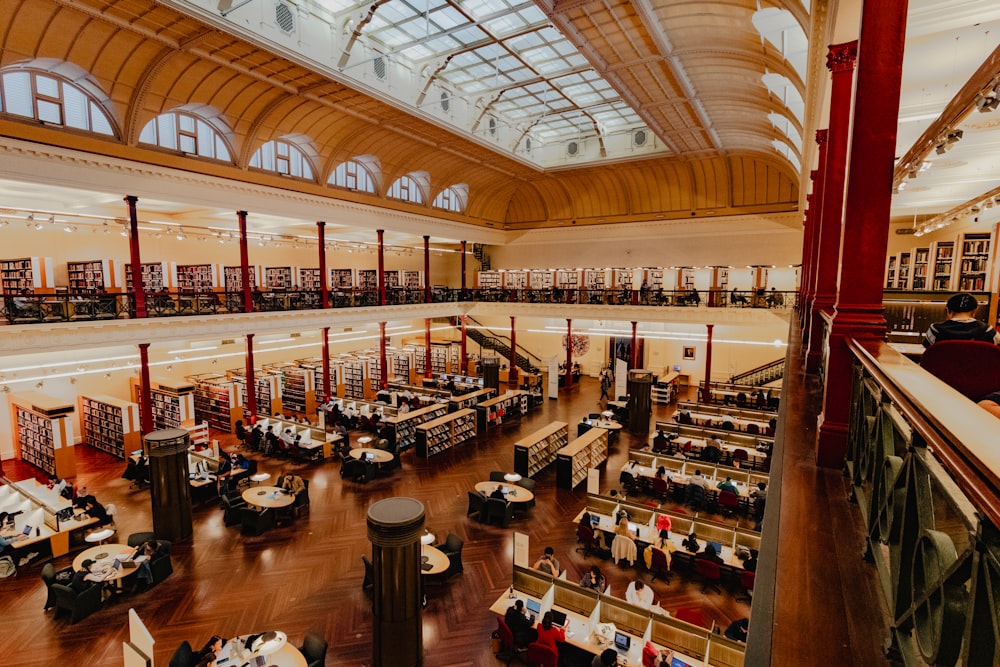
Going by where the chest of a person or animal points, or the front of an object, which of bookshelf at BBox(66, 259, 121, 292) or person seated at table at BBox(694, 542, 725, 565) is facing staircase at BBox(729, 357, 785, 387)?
the person seated at table

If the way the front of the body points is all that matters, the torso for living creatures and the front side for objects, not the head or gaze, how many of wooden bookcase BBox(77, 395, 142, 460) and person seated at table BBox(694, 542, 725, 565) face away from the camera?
1

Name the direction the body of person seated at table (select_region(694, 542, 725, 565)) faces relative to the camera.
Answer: away from the camera

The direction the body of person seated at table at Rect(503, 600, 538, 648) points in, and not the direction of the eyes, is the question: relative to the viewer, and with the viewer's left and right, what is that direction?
facing away from the viewer and to the right of the viewer

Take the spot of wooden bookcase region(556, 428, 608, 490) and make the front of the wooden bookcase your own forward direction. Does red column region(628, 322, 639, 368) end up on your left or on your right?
on your left

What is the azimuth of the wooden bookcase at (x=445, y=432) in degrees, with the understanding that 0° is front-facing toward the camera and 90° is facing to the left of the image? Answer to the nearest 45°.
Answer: approximately 315°

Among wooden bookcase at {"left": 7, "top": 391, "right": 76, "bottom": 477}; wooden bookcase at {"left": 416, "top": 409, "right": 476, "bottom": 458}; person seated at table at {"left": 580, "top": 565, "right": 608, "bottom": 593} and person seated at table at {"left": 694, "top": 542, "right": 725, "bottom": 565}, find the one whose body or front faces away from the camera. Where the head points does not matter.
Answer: person seated at table at {"left": 694, "top": 542, "right": 725, "bottom": 565}

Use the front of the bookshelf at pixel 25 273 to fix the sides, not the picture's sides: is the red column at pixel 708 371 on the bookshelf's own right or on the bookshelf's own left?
on the bookshelf's own left
